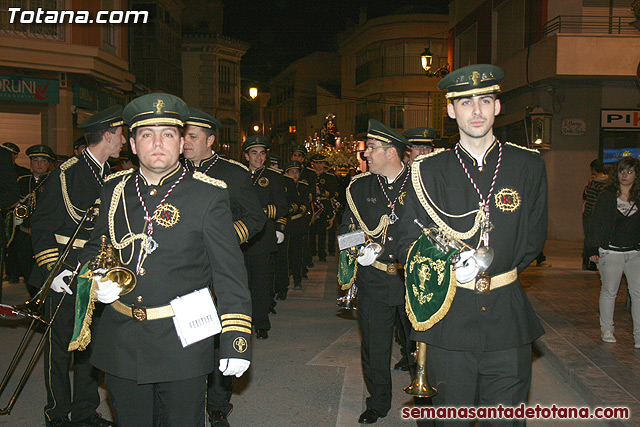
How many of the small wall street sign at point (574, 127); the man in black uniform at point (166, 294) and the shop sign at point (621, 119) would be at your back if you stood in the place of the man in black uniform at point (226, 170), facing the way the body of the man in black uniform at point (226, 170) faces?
2

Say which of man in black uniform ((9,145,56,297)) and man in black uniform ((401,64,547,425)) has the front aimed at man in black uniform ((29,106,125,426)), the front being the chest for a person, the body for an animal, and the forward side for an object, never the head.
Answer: man in black uniform ((9,145,56,297))

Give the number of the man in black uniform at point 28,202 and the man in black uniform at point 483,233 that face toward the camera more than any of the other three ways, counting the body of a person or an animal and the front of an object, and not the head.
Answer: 2

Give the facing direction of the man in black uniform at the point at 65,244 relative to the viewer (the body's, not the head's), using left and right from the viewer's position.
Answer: facing the viewer and to the right of the viewer

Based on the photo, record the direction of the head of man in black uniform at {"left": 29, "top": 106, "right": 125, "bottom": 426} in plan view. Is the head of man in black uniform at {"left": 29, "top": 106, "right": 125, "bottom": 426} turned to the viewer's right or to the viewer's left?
to the viewer's right

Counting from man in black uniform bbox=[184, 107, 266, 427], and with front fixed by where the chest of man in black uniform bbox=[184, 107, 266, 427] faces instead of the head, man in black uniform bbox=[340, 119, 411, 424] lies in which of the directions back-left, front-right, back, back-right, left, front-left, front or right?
left

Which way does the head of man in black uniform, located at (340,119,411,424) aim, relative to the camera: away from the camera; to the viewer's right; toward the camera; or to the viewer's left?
to the viewer's left

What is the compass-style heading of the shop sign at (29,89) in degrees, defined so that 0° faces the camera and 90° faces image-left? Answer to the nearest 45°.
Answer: approximately 315°
